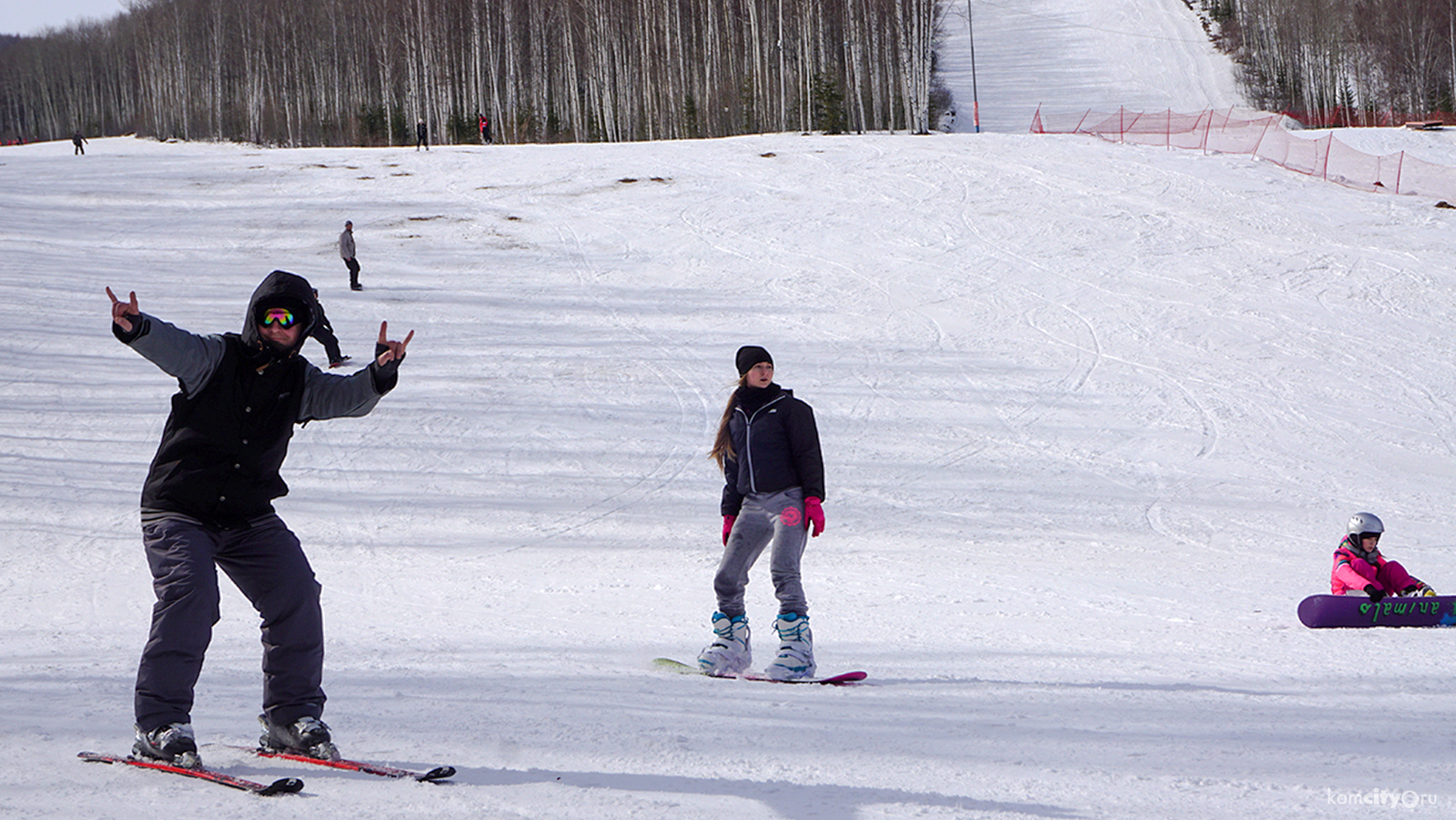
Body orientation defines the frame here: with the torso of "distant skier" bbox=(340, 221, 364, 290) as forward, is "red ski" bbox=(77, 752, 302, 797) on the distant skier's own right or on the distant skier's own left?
on the distant skier's own right

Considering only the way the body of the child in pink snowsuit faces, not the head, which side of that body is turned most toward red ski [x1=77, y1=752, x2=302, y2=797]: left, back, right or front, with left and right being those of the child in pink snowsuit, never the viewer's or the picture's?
right

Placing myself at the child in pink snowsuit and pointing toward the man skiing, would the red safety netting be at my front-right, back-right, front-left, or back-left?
back-right
